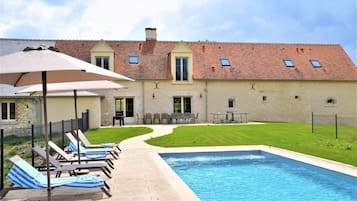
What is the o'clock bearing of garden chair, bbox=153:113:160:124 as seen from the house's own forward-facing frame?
The garden chair is roughly at 2 o'clock from the house.

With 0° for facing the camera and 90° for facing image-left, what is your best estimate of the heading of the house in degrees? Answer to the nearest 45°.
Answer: approximately 0°

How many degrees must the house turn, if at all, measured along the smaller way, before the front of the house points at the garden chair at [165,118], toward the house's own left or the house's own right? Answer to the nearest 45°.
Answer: approximately 45° to the house's own right

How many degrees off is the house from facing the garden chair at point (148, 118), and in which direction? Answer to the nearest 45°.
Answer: approximately 45° to its right

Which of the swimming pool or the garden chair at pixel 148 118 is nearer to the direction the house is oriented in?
the swimming pool

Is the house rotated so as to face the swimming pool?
yes
